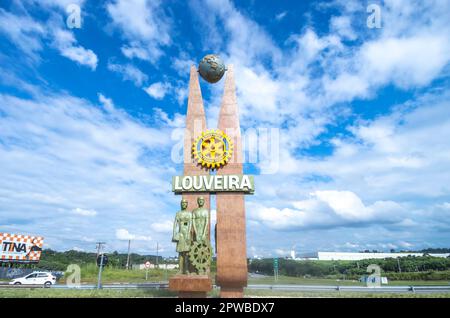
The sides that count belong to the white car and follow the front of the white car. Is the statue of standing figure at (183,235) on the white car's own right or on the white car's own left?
on the white car's own left

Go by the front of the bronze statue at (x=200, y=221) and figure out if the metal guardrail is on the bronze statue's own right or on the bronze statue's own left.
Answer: on the bronze statue's own left

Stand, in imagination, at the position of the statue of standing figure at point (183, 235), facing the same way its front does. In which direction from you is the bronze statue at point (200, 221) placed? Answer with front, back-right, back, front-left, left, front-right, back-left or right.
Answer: left

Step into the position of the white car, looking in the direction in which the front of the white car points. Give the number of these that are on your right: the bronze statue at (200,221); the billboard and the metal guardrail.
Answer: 1

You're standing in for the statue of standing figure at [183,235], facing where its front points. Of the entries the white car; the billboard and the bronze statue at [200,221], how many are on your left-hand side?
1

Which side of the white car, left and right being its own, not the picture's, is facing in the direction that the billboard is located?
right

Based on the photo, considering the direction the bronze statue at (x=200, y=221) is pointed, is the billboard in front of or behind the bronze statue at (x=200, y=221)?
behind

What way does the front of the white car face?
to the viewer's left

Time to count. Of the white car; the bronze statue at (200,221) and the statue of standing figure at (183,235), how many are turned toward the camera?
2

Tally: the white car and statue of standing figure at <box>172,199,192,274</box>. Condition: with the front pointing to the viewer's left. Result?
1

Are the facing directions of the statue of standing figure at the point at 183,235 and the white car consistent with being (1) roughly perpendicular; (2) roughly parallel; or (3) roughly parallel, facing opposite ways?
roughly perpendicular
